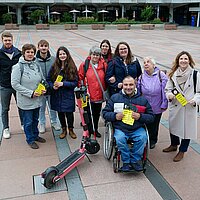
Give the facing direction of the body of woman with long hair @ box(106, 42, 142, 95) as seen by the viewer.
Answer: toward the camera

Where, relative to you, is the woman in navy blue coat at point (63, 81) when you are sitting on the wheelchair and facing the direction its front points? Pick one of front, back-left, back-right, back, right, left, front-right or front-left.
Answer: back-right

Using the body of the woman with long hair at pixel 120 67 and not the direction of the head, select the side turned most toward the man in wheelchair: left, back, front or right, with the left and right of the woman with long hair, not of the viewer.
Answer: front

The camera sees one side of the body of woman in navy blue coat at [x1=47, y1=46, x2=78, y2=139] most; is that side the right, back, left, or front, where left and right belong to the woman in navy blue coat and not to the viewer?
front

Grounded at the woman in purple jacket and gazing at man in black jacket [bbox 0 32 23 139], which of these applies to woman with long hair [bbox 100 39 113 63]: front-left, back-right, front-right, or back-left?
front-right

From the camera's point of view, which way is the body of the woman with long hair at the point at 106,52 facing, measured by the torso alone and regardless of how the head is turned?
toward the camera

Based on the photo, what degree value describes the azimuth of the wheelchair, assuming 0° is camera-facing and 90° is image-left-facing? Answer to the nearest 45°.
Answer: approximately 0°

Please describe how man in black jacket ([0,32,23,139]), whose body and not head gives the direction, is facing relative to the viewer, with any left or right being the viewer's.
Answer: facing the viewer

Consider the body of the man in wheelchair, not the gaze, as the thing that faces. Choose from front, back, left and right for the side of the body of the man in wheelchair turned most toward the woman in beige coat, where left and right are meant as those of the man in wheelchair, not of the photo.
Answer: left

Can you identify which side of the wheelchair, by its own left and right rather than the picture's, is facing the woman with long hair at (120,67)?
back
